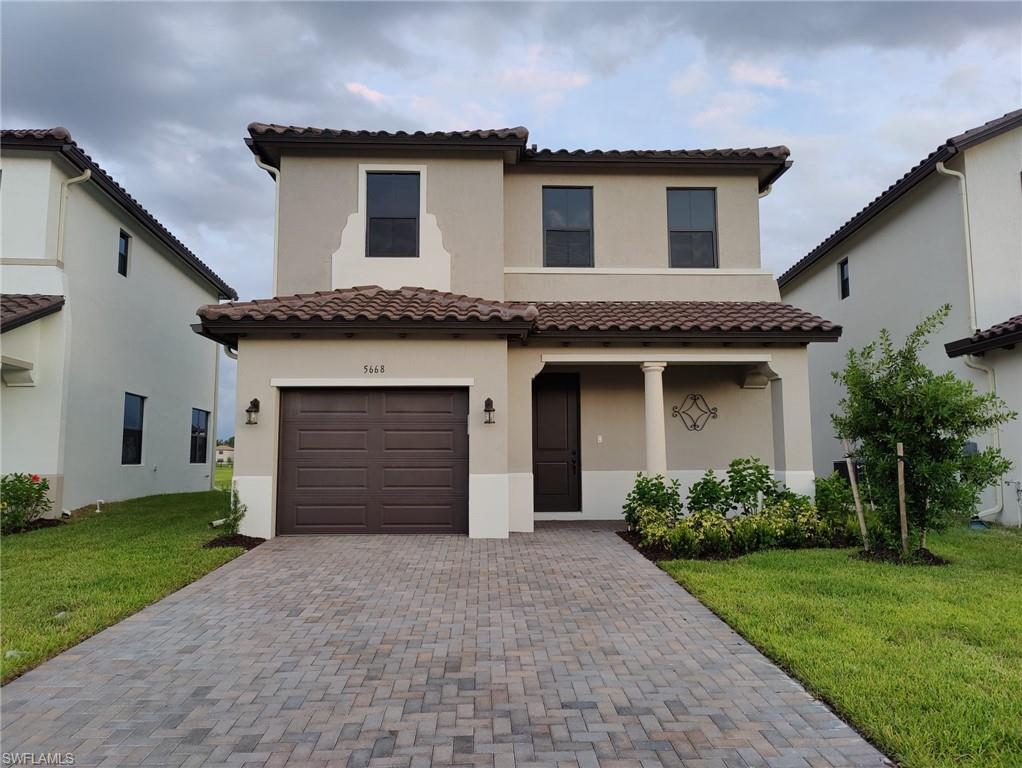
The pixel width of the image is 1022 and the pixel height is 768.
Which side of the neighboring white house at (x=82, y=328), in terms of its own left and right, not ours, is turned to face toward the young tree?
left

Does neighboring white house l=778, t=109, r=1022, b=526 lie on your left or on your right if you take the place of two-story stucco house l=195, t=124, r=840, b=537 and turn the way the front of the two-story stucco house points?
on your left

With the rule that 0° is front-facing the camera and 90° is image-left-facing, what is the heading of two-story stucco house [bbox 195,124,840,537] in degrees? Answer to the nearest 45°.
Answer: approximately 0°

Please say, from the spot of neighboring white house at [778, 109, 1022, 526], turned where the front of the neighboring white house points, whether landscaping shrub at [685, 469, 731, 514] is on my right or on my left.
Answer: on my right

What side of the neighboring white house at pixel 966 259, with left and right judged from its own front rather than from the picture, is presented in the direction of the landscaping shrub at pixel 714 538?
right

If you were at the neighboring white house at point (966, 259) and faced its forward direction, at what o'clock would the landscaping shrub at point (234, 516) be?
The landscaping shrub is roughly at 3 o'clock from the neighboring white house.

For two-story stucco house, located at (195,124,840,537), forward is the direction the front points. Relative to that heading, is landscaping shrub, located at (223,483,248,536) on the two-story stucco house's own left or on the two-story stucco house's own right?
on the two-story stucco house's own right

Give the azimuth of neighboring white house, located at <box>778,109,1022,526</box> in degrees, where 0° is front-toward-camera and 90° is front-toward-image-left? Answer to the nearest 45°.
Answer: approximately 315°

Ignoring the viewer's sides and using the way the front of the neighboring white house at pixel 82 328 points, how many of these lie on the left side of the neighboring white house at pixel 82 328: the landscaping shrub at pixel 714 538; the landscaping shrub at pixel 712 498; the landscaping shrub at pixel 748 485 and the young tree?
4

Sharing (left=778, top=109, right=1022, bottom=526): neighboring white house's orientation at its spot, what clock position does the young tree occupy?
The young tree is roughly at 2 o'clock from the neighboring white house.

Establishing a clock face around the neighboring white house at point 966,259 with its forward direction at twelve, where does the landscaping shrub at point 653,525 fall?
The landscaping shrub is roughly at 3 o'clock from the neighboring white house.
